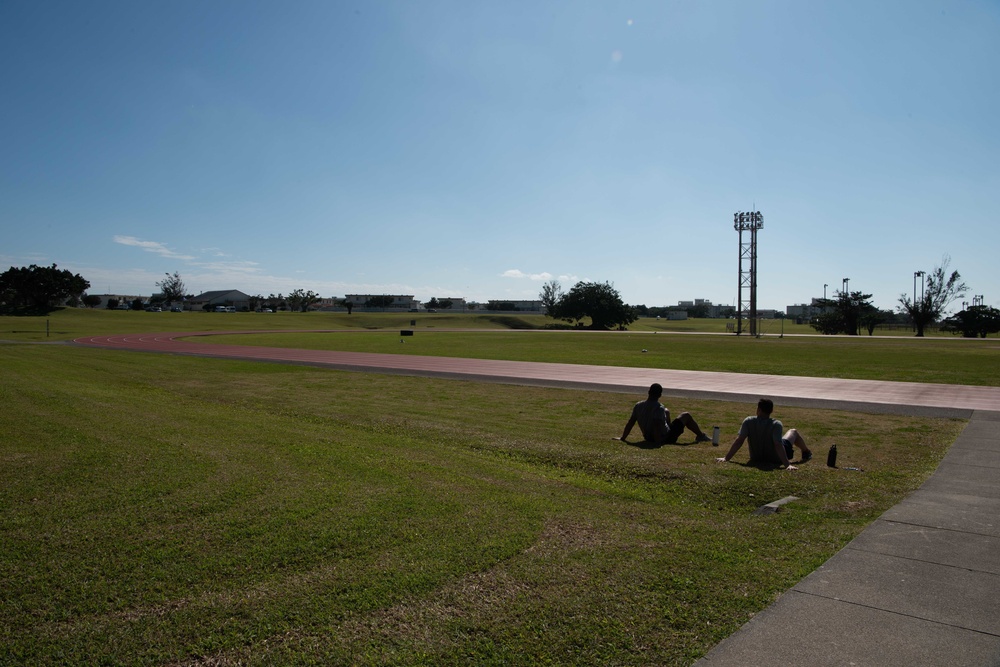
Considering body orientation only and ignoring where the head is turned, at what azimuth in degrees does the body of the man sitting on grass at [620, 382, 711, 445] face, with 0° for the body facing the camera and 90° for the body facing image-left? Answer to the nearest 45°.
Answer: approximately 225°

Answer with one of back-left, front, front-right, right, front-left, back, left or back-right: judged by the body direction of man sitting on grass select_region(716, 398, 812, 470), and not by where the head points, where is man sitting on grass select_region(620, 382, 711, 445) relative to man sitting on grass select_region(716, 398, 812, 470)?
left

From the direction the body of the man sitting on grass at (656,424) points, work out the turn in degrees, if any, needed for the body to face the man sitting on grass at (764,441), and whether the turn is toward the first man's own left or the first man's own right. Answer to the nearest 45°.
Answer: approximately 90° to the first man's own right

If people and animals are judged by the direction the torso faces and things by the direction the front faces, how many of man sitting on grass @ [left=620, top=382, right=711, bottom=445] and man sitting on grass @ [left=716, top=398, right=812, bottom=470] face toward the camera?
0

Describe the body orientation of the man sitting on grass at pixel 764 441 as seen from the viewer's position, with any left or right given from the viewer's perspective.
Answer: facing away from the viewer and to the right of the viewer
